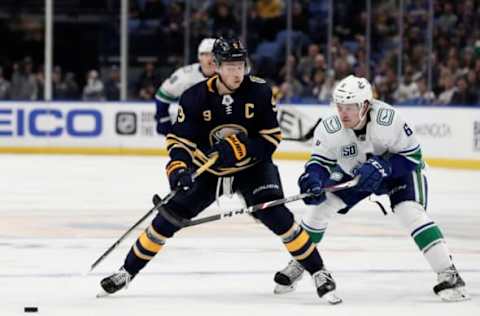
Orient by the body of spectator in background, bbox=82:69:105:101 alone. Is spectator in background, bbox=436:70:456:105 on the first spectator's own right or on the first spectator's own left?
on the first spectator's own left

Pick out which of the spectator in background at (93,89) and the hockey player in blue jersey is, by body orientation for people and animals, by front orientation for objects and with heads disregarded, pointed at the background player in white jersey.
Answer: the spectator in background

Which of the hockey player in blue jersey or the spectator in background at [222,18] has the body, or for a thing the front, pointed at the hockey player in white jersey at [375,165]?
the spectator in background

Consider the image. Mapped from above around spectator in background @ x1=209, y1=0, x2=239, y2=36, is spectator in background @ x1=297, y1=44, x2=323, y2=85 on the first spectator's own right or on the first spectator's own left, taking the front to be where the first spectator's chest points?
on the first spectator's own left

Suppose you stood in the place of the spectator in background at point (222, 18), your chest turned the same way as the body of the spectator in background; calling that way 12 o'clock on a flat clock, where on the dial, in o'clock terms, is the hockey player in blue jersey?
The hockey player in blue jersey is roughly at 12 o'clock from the spectator in background.

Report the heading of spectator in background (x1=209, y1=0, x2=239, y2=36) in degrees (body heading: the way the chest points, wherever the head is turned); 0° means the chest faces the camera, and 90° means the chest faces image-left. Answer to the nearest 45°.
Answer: approximately 0°

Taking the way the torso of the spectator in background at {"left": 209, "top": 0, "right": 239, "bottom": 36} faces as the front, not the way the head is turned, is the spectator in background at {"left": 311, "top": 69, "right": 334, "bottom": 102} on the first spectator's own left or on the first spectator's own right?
on the first spectator's own left
